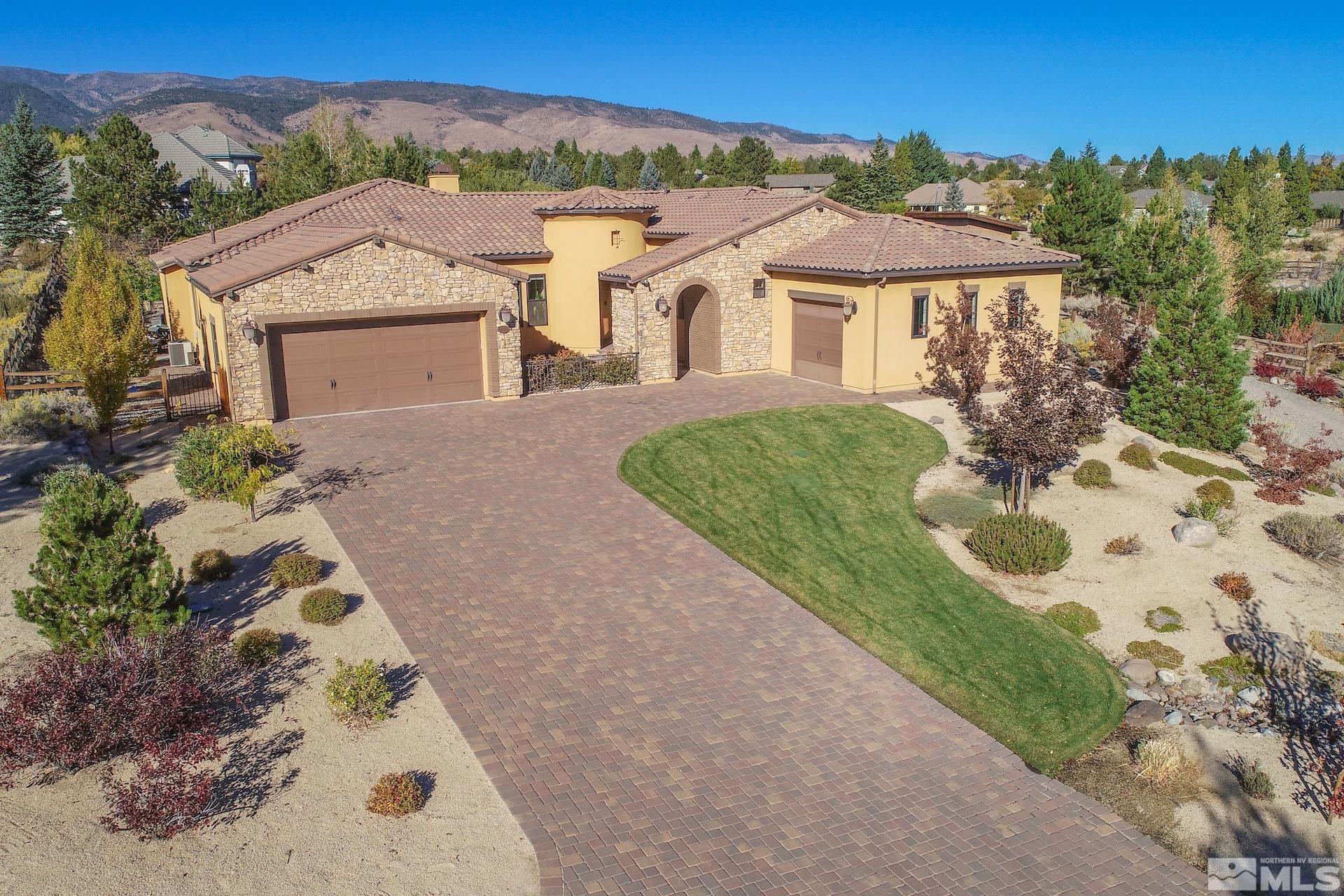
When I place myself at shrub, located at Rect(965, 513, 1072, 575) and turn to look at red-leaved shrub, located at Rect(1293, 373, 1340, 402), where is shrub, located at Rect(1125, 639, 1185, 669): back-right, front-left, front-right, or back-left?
back-right

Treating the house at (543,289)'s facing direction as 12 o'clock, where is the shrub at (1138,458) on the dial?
The shrub is roughly at 10 o'clock from the house.

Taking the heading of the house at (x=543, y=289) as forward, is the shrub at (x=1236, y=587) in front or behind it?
in front

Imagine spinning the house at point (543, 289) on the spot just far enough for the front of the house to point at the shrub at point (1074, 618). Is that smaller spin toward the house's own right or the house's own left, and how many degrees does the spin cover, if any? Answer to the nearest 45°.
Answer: approximately 45° to the house's own left

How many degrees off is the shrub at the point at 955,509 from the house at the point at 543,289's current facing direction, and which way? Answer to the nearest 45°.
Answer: approximately 45° to its left

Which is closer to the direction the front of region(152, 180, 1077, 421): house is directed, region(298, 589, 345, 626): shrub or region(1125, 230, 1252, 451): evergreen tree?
the shrub

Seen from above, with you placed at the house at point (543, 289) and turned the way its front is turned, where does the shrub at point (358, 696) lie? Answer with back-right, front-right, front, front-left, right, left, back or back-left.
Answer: front

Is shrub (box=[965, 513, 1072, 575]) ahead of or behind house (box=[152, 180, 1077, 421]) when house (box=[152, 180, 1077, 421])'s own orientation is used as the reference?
ahead

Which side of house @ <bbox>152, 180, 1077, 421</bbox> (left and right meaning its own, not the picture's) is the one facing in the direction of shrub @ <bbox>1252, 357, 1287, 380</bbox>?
left

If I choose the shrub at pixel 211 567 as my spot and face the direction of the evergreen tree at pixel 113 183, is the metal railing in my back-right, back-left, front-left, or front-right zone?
front-right

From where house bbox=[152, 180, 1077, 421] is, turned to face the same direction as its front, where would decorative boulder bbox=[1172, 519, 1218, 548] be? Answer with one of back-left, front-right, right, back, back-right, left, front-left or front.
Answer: front-left

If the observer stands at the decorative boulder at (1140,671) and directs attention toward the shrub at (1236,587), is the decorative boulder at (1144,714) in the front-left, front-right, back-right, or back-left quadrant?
back-right

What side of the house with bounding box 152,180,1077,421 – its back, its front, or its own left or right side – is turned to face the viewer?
front

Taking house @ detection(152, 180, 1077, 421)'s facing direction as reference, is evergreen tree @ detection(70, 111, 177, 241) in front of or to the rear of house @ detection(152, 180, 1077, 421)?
to the rear

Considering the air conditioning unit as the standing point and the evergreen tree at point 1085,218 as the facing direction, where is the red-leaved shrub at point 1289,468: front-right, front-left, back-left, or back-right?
front-right

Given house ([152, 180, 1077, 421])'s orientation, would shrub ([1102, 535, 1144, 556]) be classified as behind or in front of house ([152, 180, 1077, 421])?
in front

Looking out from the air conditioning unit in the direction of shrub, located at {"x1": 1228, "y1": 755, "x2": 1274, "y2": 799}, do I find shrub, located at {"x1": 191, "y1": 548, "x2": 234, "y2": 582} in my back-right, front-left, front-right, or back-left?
front-right
